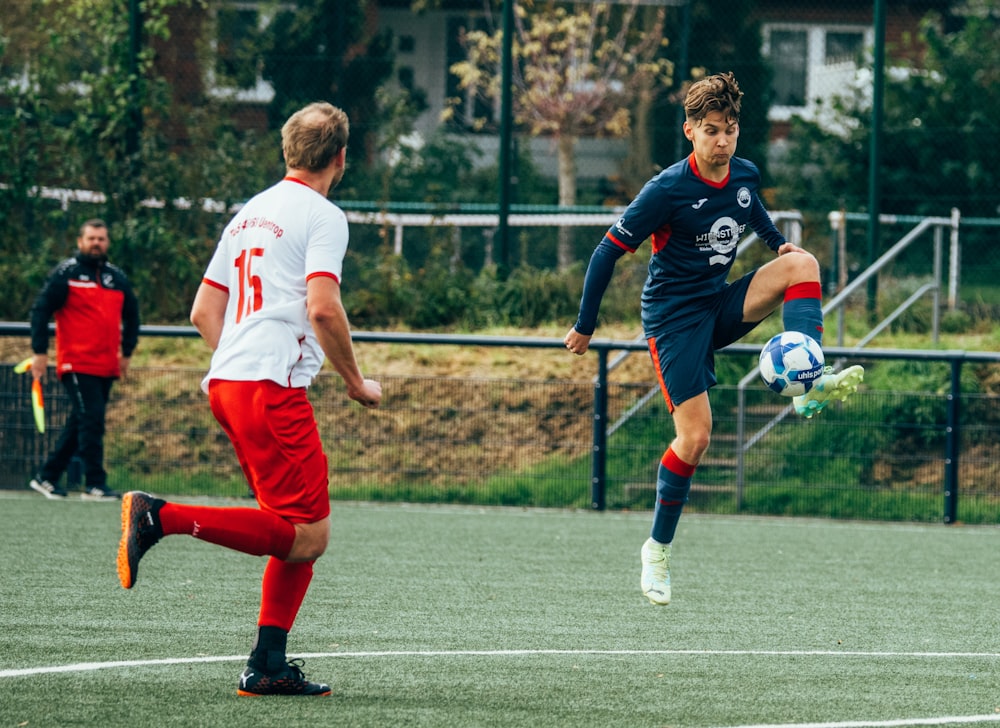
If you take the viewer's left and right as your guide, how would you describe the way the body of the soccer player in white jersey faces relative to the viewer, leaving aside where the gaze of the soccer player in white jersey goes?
facing away from the viewer and to the right of the viewer

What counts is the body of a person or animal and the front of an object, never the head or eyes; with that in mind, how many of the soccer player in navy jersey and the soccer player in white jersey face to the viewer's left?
0

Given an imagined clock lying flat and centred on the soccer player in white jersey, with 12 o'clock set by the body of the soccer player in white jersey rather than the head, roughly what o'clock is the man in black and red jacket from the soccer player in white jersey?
The man in black and red jacket is roughly at 10 o'clock from the soccer player in white jersey.

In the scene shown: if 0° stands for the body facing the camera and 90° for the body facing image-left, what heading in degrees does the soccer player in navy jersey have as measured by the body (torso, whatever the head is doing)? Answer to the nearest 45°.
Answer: approximately 315°

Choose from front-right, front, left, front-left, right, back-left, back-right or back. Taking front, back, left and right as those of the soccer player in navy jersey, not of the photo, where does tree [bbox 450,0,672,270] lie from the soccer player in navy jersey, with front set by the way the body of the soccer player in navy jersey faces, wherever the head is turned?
back-left

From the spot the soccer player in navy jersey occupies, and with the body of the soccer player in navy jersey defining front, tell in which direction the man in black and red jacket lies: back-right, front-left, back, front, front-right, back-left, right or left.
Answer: back

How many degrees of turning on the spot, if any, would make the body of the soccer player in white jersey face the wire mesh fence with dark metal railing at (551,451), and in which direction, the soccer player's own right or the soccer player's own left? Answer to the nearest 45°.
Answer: approximately 45° to the soccer player's own left

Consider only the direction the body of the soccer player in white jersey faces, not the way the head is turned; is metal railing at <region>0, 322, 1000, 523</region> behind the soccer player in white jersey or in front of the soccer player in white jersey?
in front

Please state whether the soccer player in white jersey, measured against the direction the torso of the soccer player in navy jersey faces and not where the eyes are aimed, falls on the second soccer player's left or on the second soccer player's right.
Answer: on the second soccer player's right

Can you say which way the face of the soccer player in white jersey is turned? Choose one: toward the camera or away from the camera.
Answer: away from the camera
